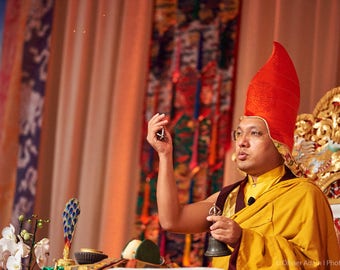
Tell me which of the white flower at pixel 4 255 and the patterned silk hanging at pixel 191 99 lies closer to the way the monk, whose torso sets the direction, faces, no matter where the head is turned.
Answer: the white flower

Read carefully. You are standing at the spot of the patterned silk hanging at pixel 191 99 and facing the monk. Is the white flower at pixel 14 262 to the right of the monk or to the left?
right

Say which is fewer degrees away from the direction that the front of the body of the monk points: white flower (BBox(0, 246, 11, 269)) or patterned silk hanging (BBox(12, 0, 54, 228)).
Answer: the white flower

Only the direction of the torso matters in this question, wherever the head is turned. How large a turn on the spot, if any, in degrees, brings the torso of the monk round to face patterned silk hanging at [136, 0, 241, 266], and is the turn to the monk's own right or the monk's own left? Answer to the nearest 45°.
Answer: approximately 135° to the monk's own right

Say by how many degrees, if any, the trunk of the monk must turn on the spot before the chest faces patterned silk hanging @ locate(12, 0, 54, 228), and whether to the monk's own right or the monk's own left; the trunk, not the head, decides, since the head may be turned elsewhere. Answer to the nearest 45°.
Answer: approximately 90° to the monk's own right

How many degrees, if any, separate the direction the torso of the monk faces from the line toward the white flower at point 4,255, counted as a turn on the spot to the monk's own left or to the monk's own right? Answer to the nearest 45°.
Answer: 0° — they already face it

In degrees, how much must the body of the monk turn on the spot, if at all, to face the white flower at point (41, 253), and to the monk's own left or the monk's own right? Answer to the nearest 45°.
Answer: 0° — they already face it

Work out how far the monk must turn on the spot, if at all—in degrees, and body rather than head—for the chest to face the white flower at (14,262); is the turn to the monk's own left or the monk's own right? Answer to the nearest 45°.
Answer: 0° — they already face it

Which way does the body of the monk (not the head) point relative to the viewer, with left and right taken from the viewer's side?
facing the viewer and to the left of the viewer

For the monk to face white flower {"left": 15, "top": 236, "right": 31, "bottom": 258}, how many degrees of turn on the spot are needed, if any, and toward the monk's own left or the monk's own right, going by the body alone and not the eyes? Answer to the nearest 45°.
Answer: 0° — they already face it

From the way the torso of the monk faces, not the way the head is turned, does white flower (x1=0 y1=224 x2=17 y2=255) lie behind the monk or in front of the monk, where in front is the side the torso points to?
in front
